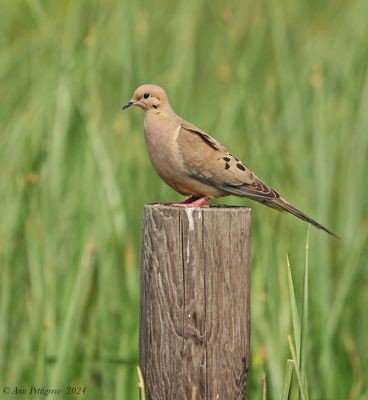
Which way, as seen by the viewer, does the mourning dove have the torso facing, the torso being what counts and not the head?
to the viewer's left
